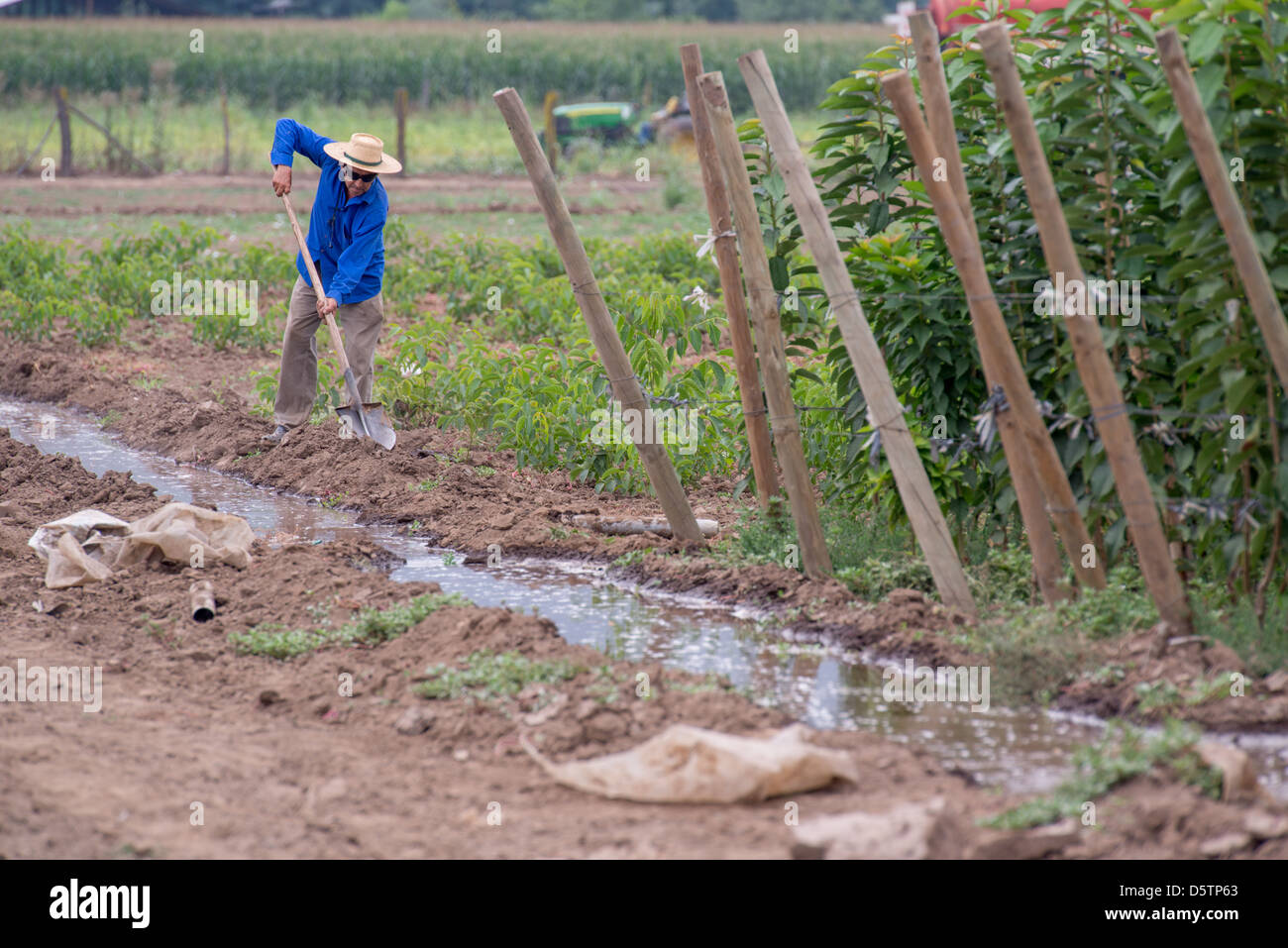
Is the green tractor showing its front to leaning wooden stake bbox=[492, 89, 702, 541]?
no

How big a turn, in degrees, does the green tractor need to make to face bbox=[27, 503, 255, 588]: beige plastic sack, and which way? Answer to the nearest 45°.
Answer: approximately 90° to its left

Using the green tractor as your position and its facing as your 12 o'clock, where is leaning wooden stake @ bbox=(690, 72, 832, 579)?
The leaning wooden stake is roughly at 3 o'clock from the green tractor.

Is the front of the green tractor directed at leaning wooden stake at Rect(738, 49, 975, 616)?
no

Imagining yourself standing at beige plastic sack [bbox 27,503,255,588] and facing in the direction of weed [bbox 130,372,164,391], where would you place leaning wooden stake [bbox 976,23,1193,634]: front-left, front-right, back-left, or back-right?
back-right

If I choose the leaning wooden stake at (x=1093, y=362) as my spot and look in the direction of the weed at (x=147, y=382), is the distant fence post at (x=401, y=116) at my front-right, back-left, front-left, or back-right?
front-right

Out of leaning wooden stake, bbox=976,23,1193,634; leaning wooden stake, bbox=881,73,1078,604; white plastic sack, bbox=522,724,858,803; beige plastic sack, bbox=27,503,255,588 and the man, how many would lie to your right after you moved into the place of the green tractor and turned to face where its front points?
0
